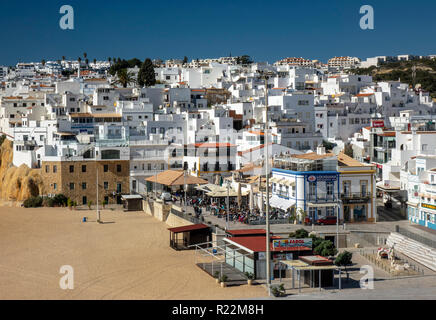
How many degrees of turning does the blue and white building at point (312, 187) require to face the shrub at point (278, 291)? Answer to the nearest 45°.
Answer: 0° — it already faces it

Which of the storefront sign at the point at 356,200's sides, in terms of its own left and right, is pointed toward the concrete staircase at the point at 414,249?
front

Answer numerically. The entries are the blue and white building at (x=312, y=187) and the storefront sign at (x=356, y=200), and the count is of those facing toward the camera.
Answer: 2

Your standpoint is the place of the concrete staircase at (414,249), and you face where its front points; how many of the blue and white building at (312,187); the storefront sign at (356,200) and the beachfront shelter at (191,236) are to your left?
0

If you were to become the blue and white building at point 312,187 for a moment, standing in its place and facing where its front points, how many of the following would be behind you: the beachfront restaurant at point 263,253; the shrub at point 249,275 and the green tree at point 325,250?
0

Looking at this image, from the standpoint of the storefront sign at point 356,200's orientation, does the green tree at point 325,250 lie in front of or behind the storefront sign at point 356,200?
in front

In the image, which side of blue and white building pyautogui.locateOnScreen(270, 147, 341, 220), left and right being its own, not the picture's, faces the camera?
front

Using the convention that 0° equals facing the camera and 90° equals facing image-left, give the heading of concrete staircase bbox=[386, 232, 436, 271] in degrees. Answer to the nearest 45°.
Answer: approximately 45°

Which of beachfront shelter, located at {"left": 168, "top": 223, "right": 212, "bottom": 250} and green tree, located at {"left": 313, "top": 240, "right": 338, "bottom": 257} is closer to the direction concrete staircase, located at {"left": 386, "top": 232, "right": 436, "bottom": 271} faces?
the green tree

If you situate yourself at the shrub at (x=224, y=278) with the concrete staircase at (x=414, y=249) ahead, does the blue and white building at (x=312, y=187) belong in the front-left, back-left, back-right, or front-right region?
front-left

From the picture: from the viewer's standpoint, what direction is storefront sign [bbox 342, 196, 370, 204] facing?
toward the camera

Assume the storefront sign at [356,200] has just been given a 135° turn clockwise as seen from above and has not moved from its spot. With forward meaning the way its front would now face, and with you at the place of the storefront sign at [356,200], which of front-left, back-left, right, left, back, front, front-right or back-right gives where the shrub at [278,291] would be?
back-left

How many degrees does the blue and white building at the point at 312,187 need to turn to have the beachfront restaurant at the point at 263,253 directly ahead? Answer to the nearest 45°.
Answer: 0° — it already faces it

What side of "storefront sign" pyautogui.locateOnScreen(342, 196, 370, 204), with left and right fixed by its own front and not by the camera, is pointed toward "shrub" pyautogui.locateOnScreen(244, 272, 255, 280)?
front

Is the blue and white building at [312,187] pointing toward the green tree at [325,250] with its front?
yes

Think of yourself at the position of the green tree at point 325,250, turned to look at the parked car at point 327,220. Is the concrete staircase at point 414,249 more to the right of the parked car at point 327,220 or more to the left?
right

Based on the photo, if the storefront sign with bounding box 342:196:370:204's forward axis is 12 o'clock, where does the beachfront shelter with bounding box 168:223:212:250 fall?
The beachfront shelter is roughly at 2 o'clock from the storefront sign.

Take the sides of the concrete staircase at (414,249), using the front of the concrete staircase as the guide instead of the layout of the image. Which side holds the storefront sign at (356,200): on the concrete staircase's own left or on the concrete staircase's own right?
on the concrete staircase's own right
